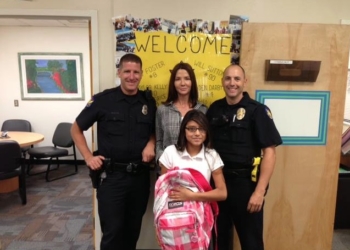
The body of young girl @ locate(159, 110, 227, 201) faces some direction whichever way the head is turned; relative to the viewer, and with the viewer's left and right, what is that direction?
facing the viewer

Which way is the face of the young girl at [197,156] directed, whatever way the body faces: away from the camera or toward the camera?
toward the camera

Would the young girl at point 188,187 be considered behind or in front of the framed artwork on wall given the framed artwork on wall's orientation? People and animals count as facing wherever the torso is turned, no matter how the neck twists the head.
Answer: in front

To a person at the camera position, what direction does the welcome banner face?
facing the viewer

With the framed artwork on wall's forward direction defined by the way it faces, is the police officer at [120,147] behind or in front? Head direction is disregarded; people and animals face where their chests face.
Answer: in front

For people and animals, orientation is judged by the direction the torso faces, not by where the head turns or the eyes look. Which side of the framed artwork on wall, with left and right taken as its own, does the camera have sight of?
front

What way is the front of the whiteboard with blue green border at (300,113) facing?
toward the camera

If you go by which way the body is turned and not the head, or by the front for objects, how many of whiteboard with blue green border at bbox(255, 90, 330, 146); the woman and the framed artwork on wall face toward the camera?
3
